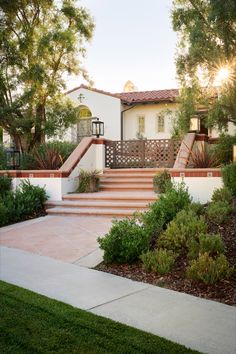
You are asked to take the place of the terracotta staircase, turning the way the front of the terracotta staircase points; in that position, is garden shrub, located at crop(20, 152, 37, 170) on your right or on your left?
on your right

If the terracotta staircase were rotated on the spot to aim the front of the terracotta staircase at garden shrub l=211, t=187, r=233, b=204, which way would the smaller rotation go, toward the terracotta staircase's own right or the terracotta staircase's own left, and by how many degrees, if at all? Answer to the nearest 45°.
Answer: approximately 45° to the terracotta staircase's own left

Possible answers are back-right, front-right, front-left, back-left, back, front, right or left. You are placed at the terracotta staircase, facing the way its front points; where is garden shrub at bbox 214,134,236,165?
left

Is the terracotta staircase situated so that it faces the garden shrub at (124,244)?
yes

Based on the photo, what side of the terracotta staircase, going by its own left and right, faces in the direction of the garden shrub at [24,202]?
right

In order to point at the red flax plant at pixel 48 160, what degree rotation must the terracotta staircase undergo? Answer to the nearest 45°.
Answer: approximately 135° to its right

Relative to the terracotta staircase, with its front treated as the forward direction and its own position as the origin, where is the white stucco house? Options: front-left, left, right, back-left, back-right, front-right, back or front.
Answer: back

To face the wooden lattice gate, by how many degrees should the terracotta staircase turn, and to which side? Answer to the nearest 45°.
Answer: approximately 180°

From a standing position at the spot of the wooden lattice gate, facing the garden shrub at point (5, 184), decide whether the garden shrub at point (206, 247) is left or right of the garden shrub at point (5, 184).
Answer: left

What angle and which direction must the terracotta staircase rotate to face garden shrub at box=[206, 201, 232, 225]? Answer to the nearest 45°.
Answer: approximately 45° to its left

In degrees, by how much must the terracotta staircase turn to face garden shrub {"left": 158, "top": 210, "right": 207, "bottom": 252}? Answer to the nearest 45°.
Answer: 0° — it already faces it

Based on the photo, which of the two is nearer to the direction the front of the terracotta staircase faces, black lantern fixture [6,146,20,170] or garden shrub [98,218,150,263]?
the garden shrub

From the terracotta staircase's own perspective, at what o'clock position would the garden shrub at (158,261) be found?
The garden shrub is roughly at 12 o'clock from the terracotta staircase.

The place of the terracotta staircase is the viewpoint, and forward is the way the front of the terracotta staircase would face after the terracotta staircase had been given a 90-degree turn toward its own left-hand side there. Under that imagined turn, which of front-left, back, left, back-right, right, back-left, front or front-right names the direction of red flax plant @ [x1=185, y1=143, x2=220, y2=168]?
front

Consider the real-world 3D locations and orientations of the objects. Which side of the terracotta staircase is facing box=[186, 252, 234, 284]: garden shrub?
front

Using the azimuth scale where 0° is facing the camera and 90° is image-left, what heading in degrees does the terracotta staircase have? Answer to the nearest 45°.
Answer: approximately 0°
